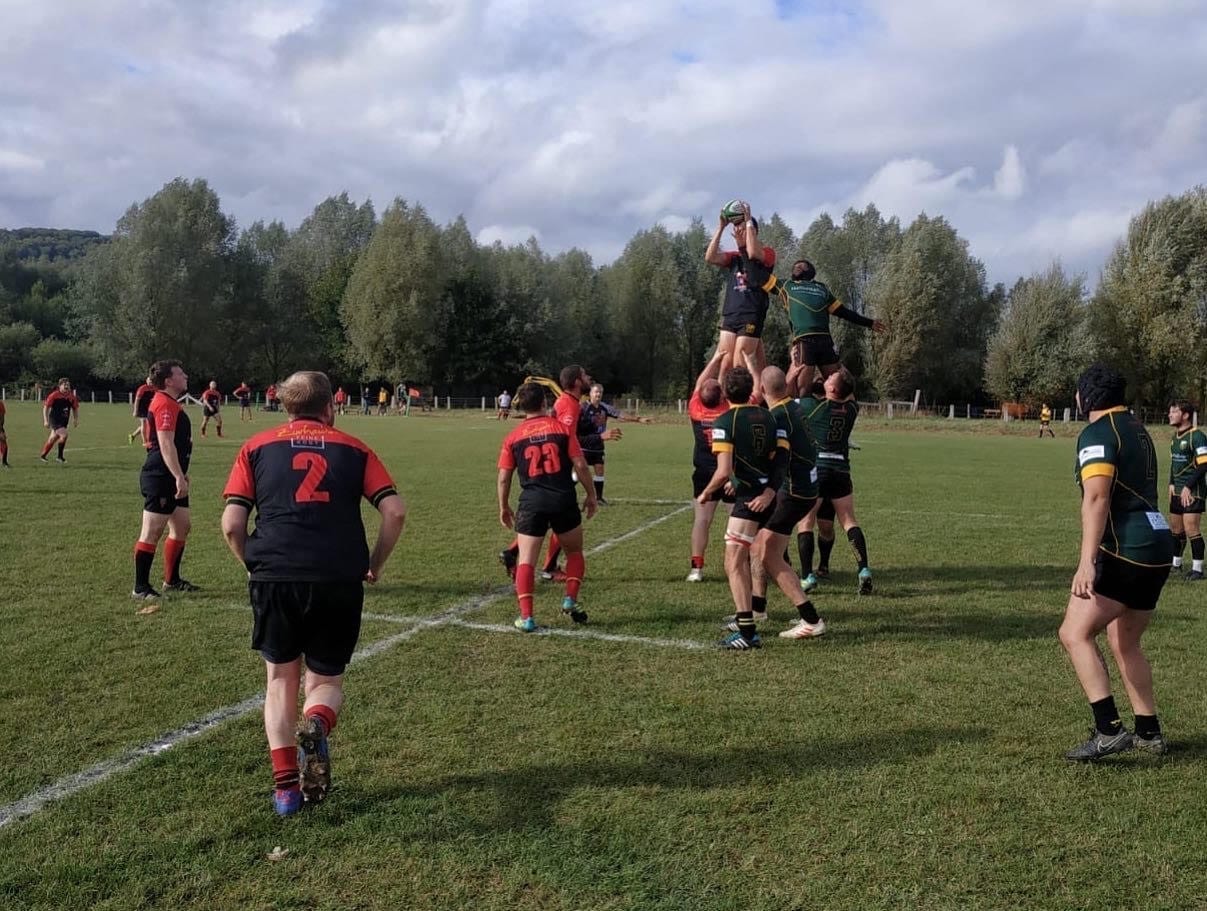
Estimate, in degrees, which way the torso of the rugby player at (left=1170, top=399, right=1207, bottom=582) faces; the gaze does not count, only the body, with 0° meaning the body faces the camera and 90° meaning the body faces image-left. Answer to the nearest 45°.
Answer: approximately 45°

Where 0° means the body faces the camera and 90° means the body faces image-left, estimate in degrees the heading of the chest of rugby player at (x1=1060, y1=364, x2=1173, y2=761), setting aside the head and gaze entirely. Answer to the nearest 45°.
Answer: approximately 135°

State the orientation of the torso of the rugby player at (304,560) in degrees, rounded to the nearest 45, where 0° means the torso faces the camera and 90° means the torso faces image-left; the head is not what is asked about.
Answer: approximately 180°

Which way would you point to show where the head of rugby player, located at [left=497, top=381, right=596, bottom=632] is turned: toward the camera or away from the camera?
away from the camera

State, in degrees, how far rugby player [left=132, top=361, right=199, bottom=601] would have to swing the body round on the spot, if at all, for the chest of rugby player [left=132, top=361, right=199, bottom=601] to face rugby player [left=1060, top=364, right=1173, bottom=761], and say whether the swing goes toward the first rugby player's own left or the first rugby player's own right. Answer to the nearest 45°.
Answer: approximately 45° to the first rugby player's own right

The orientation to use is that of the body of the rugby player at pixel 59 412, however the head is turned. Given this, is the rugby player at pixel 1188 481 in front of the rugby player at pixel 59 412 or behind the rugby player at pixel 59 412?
in front

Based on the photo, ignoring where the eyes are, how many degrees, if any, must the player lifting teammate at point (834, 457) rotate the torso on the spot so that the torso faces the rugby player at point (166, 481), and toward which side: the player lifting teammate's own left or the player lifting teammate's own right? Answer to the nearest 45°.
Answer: approximately 90° to the player lifting teammate's own left

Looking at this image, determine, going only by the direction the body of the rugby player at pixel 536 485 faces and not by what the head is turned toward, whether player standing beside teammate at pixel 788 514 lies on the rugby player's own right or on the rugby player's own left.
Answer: on the rugby player's own right

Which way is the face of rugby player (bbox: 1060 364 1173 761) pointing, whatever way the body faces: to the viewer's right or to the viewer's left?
to the viewer's left

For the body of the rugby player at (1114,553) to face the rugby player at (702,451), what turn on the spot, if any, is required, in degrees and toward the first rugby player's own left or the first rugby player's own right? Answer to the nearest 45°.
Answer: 0° — they already face them

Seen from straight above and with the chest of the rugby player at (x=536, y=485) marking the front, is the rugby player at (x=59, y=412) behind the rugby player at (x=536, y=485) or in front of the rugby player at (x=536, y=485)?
in front

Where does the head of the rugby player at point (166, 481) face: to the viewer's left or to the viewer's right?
to the viewer's right

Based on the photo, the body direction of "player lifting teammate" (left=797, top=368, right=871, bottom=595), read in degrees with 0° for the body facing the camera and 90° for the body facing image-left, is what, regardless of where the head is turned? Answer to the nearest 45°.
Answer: approximately 180°

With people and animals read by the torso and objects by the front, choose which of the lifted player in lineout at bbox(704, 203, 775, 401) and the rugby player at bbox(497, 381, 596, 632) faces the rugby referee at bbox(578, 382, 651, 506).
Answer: the rugby player at bbox(497, 381, 596, 632)

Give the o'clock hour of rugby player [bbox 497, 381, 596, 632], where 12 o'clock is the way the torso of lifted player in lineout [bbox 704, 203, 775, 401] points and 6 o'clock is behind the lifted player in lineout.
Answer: The rugby player is roughly at 1 o'clock from the lifted player in lineout.

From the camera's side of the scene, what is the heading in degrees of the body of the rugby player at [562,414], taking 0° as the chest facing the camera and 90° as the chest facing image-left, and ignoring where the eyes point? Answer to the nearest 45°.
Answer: approximately 270°

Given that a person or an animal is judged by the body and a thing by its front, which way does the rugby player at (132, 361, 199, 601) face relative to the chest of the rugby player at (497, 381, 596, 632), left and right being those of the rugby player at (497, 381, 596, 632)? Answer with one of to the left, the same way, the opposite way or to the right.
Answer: to the right

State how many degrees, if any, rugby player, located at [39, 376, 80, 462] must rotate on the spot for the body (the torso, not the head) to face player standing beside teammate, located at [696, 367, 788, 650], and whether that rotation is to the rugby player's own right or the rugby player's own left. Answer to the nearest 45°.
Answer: approximately 45° to the rugby player's own right
